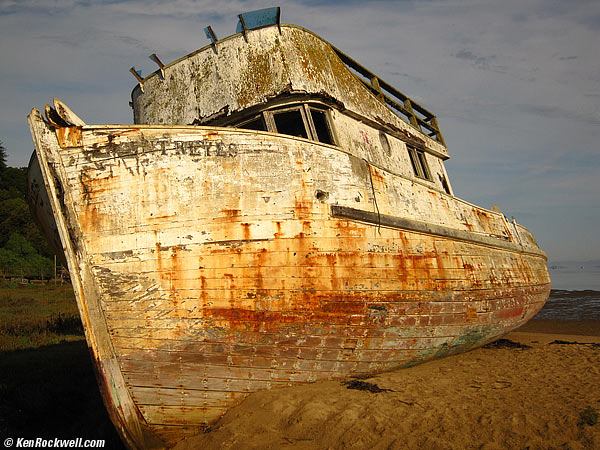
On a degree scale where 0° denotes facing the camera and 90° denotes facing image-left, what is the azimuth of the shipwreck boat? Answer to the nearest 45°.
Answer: approximately 45°
